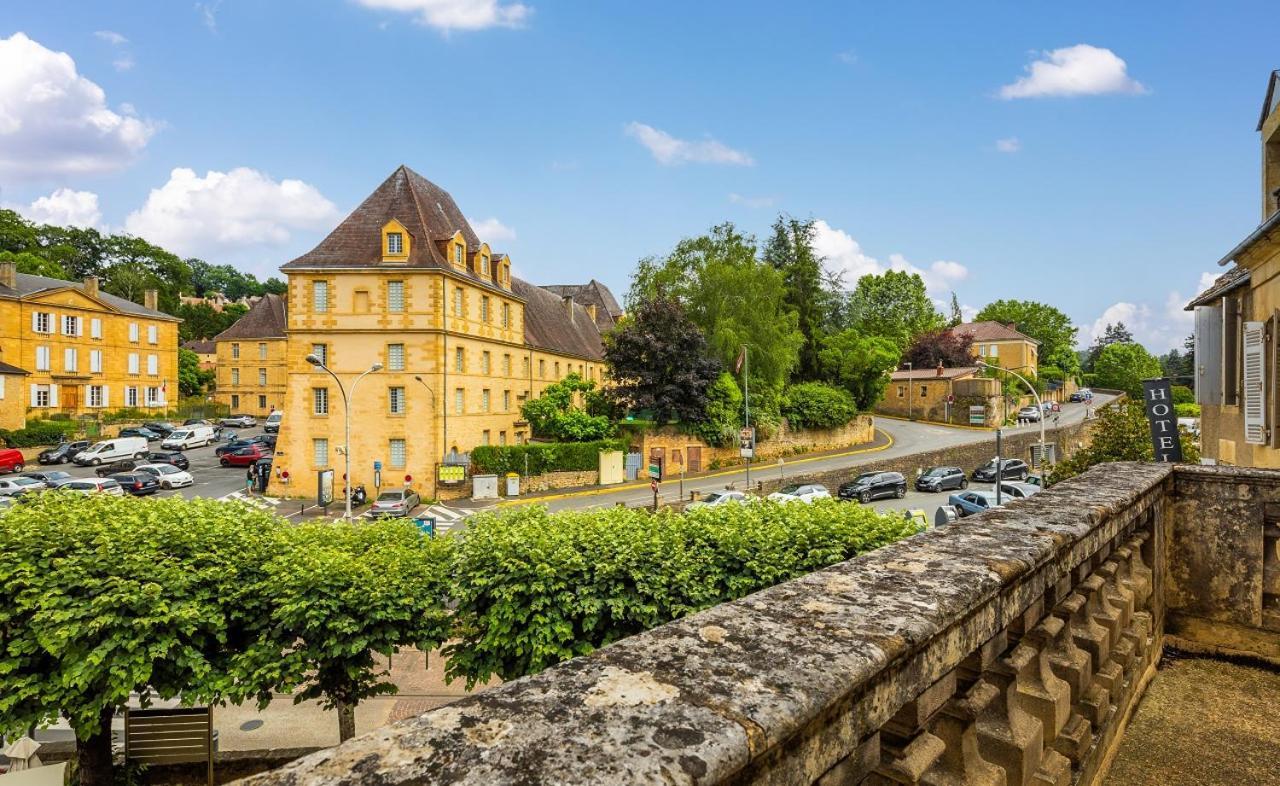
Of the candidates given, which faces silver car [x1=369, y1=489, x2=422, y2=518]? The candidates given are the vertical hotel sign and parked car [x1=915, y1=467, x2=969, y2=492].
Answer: the parked car

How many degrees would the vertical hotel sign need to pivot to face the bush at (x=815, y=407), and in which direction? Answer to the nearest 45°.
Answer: approximately 135° to its right

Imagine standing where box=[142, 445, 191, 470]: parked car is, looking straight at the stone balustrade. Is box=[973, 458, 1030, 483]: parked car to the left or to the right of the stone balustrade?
left

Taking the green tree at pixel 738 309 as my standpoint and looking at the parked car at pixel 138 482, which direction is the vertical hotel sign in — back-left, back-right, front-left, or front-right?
front-left

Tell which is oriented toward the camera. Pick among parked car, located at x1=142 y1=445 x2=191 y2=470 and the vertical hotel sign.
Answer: the vertical hotel sign

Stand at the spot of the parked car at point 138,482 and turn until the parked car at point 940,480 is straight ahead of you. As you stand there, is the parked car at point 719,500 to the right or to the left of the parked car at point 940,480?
right

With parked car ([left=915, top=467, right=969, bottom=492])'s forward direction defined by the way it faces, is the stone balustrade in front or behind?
in front

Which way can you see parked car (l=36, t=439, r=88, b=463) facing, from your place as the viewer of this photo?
facing the viewer and to the left of the viewer

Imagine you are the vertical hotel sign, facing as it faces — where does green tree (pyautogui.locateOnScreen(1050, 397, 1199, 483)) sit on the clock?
The green tree is roughly at 6 o'clock from the vertical hotel sign.

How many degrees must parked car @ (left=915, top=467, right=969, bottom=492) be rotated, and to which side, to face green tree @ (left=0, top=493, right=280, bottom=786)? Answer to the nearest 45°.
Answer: approximately 45° to its left

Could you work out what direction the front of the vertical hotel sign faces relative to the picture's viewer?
facing the viewer

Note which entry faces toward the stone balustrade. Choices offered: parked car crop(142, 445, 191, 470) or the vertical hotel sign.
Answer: the vertical hotel sign

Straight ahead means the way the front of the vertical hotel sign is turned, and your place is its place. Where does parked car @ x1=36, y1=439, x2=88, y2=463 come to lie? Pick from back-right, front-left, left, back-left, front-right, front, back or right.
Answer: right

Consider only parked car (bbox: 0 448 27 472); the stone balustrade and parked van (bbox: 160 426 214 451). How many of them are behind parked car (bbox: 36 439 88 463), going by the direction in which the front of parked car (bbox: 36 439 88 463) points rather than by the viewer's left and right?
1

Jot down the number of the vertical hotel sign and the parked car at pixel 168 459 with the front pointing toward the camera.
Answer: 1
